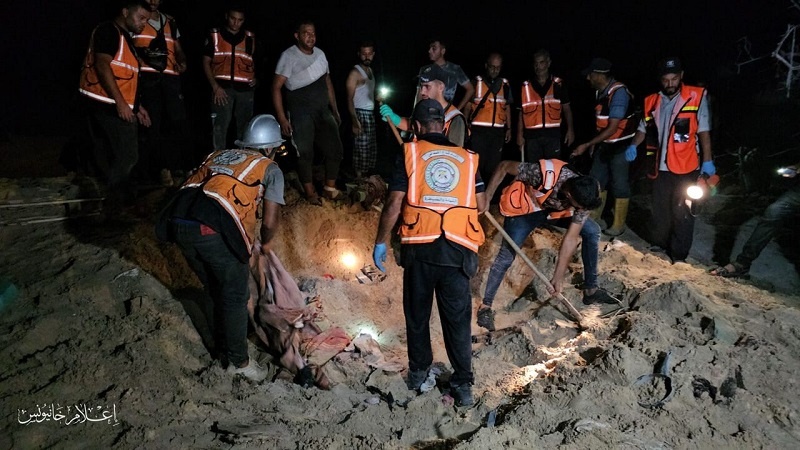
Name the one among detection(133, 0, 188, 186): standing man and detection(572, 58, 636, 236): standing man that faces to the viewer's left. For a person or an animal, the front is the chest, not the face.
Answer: detection(572, 58, 636, 236): standing man

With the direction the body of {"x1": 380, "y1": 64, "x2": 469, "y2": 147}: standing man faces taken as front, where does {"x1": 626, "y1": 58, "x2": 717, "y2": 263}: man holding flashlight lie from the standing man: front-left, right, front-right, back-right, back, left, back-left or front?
back-left

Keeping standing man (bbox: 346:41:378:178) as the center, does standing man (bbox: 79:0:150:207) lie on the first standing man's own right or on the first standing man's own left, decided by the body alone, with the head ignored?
on the first standing man's own right

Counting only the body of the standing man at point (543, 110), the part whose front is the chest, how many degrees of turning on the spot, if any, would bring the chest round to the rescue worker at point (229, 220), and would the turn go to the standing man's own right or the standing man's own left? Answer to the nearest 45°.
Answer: approximately 45° to the standing man's own right

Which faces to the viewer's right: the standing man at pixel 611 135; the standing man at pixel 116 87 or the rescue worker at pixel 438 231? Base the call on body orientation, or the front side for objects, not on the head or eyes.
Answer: the standing man at pixel 116 87

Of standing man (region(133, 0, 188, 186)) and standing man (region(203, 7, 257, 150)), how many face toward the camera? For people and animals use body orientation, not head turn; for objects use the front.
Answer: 2

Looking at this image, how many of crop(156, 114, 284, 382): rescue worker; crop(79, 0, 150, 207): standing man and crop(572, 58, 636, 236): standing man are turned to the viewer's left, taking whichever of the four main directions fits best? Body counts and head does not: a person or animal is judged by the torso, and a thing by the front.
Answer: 1

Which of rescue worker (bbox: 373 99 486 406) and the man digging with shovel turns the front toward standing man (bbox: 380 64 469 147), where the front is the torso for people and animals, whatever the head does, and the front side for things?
the rescue worker

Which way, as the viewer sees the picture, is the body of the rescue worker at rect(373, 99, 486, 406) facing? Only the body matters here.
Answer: away from the camera

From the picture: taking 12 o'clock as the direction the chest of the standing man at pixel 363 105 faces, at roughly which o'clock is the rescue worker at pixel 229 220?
The rescue worker is roughly at 2 o'clock from the standing man.

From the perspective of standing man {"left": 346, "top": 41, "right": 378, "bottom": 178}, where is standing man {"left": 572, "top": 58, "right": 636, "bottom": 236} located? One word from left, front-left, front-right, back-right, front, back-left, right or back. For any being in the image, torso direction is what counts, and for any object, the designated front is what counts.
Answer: front-left

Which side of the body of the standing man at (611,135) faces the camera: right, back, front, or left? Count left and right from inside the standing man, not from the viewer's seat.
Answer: left
